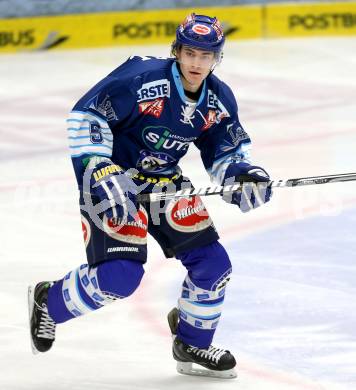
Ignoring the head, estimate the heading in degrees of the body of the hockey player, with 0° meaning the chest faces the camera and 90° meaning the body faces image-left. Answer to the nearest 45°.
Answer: approximately 315°
